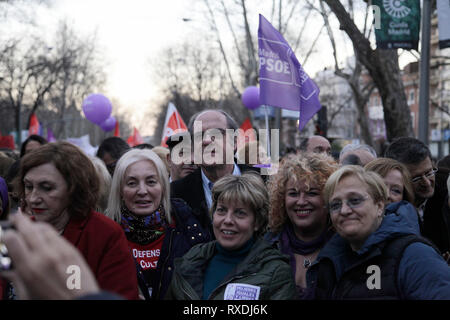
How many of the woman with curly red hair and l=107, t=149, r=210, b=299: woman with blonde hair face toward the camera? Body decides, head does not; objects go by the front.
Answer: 2

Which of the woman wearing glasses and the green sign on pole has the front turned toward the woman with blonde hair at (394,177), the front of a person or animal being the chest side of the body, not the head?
the green sign on pole

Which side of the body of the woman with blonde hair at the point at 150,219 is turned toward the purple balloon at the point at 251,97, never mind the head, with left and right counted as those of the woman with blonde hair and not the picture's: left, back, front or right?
back

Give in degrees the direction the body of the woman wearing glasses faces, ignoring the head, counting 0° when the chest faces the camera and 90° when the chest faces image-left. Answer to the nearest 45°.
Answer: approximately 45°

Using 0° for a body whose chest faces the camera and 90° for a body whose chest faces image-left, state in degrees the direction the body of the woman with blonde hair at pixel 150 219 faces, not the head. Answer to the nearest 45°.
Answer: approximately 0°
